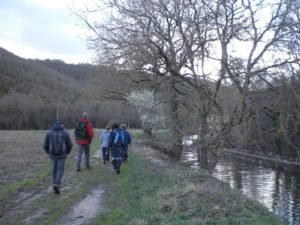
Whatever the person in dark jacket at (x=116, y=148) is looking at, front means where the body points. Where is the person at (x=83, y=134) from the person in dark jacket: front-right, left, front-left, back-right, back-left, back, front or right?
left

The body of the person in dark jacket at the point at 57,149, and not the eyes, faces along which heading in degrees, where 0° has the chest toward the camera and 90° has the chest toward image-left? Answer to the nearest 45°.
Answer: approximately 180°

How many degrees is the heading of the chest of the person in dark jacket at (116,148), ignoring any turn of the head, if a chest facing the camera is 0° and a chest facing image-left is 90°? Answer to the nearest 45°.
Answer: approximately 180°

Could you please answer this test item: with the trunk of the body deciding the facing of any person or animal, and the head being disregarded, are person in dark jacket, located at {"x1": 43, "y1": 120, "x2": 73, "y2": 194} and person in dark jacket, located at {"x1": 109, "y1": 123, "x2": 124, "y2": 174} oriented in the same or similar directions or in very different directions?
same or similar directions

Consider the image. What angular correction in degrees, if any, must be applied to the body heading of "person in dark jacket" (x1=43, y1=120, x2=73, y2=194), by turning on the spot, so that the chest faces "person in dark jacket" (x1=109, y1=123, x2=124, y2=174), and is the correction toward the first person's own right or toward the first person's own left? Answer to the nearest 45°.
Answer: approximately 45° to the first person's own right

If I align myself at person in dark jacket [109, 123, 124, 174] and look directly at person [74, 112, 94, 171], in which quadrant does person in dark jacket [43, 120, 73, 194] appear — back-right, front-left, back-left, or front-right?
front-left

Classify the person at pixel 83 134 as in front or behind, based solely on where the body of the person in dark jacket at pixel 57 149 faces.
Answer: in front

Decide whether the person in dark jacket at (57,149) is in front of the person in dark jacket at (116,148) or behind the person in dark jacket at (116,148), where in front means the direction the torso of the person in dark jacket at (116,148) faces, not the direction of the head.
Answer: behind

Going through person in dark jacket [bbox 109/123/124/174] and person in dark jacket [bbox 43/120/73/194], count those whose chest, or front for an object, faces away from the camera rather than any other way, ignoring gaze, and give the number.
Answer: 2
